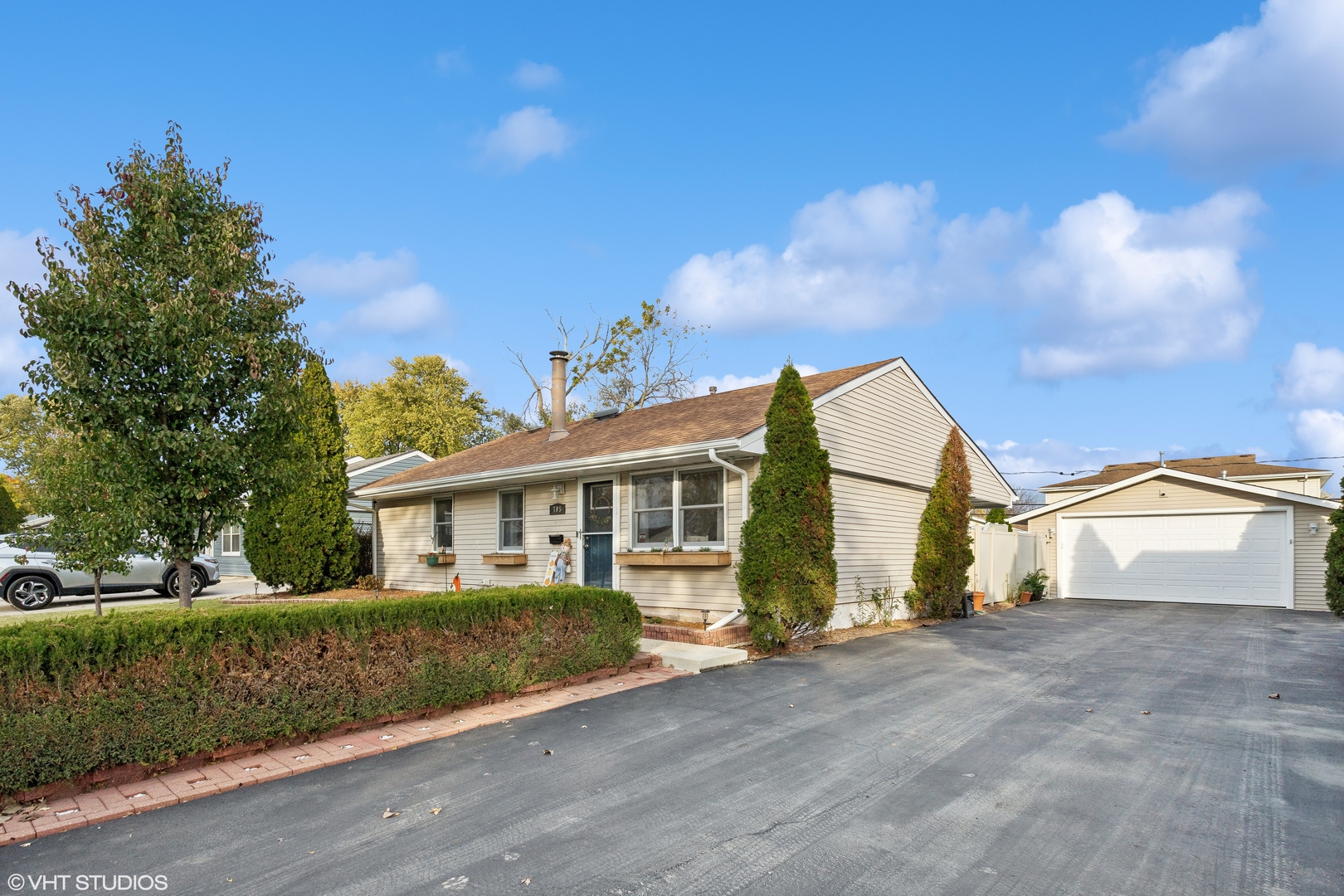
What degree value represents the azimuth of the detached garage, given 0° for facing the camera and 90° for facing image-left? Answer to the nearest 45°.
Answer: approximately 0°

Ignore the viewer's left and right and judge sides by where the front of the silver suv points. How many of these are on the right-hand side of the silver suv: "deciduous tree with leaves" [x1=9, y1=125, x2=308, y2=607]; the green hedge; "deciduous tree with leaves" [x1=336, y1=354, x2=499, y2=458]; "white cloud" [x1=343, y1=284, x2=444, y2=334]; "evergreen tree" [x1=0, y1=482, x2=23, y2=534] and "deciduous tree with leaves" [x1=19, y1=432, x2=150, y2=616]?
3

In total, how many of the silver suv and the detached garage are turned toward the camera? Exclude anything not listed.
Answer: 1

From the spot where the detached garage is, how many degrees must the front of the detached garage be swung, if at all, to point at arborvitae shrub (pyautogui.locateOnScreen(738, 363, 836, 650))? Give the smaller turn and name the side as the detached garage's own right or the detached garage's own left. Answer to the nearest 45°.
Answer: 0° — it already faces it
